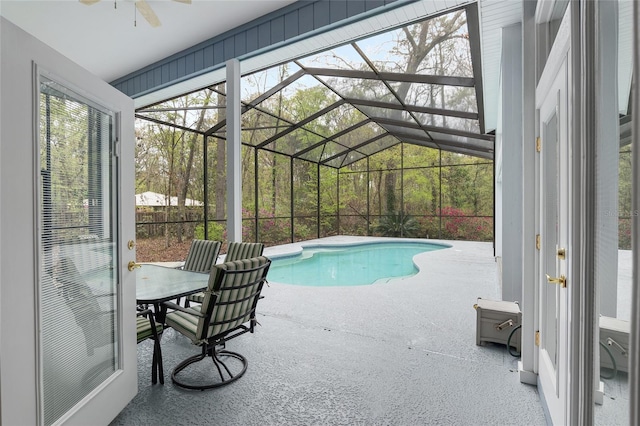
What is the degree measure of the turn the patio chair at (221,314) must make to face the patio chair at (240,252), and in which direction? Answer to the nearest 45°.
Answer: approximately 45° to its right

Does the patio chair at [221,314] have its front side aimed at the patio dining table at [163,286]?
yes

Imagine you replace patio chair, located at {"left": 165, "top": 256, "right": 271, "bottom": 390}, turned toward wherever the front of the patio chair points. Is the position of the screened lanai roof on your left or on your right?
on your right

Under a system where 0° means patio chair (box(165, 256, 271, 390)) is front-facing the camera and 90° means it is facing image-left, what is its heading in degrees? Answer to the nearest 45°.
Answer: approximately 135°

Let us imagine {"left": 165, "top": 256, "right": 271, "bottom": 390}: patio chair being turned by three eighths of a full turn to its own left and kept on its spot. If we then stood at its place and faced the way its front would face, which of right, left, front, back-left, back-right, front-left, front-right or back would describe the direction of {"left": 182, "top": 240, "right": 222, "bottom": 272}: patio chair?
back

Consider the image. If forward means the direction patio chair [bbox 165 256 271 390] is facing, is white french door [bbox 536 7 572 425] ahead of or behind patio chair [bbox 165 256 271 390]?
behind
